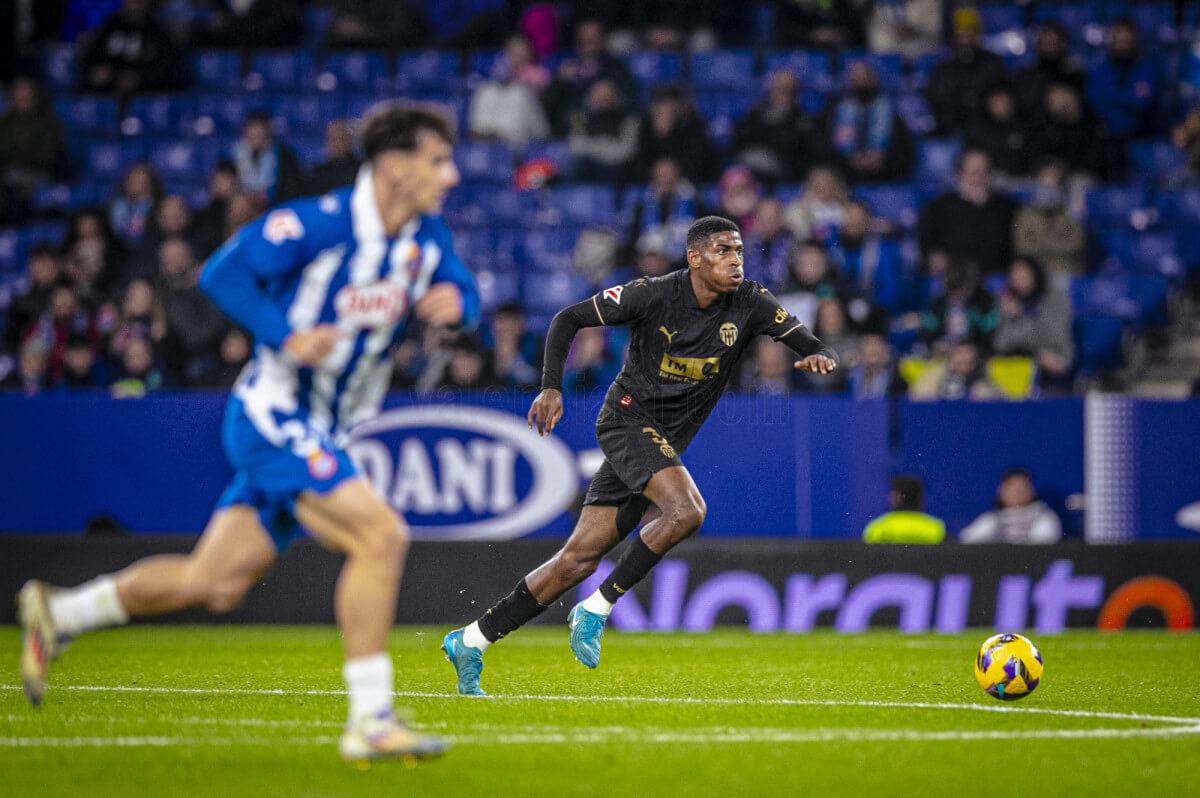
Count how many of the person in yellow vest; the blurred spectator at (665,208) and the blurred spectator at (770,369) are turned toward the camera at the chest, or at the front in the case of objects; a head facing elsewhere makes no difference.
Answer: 2

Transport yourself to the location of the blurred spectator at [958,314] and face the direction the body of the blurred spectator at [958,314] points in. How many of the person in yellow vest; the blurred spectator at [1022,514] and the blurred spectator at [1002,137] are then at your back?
1

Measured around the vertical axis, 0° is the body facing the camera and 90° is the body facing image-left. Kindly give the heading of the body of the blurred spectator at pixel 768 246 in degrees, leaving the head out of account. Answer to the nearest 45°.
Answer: approximately 0°

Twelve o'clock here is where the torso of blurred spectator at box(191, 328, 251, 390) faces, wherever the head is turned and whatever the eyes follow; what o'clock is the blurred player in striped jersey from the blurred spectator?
The blurred player in striped jersey is roughly at 12 o'clock from the blurred spectator.

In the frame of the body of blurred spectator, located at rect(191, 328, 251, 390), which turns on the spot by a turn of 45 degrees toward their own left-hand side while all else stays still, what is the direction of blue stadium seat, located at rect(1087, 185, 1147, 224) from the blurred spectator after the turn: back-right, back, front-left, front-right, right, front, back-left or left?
front-left

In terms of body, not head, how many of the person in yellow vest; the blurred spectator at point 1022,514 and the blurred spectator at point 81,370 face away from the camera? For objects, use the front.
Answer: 1

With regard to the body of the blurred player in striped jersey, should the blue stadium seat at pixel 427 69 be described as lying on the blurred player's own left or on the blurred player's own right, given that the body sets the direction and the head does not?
on the blurred player's own left

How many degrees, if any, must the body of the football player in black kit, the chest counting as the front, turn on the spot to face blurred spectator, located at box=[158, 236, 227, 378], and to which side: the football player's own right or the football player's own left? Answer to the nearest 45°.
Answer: approximately 180°

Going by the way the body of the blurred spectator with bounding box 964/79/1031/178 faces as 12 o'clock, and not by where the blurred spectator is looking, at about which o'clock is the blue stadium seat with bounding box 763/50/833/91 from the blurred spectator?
The blue stadium seat is roughly at 4 o'clock from the blurred spectator.

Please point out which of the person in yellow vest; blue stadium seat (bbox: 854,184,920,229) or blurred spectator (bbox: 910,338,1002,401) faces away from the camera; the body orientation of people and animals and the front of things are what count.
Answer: the person in yellow vest

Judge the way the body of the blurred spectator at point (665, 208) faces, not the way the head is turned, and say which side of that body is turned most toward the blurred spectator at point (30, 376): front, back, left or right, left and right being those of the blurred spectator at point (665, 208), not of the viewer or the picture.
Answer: right
